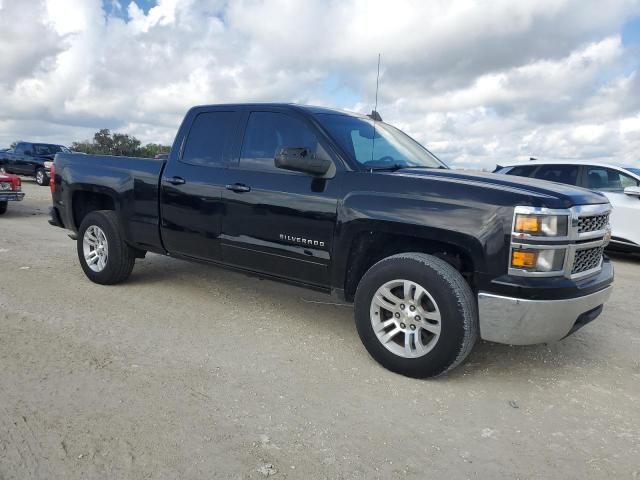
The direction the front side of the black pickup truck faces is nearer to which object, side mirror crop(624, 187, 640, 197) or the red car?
the side mirror

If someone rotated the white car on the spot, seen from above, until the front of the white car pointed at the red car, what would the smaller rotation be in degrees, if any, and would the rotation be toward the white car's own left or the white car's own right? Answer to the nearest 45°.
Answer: approximately 135° to the white car's own right

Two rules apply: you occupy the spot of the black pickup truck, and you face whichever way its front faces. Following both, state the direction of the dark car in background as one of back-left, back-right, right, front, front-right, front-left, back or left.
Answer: back

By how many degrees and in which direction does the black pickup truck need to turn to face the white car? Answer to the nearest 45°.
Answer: approximately 90° to its left

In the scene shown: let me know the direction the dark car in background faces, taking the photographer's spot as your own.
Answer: facing the viewer and to the right of the viewer

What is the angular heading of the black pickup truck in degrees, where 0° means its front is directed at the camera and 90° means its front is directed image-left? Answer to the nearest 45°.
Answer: approximately 315°

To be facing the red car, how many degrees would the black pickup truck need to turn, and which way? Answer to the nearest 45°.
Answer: approximately 180°

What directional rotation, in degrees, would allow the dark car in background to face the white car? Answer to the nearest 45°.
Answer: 0° — it already faces it
